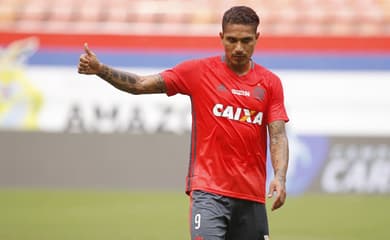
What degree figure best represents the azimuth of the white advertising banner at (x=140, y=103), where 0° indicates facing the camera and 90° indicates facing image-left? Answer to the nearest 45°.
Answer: approximately 0°

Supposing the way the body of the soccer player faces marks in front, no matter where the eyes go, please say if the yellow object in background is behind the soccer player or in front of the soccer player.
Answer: behind

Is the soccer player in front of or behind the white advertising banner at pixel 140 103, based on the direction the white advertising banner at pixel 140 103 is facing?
in front

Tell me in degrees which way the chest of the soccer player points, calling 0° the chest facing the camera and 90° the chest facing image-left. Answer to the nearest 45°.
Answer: approximately 0°

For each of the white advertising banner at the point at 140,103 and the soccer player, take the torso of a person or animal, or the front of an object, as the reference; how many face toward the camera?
2

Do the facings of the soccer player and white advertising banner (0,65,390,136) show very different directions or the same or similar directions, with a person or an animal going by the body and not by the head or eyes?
same or similar directions

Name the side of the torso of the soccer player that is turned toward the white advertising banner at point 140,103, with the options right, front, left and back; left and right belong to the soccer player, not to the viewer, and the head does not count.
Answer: back
